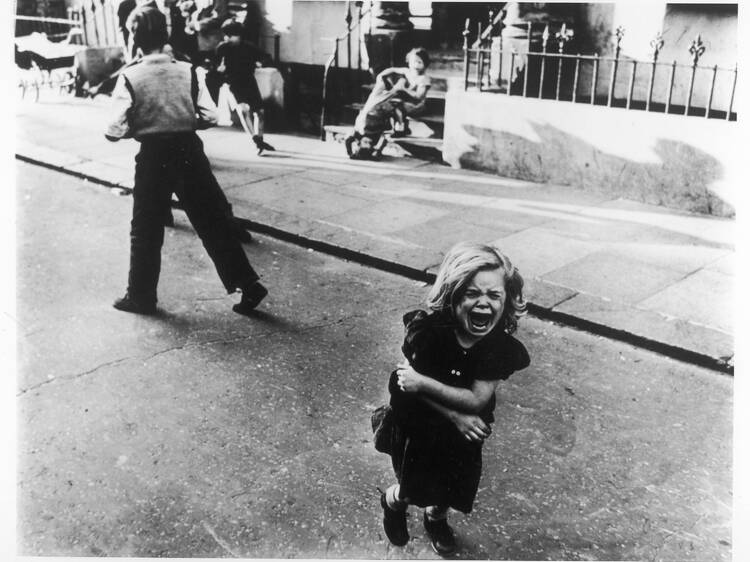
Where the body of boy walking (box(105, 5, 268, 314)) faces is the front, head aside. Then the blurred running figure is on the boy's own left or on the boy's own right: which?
on the boy's own right

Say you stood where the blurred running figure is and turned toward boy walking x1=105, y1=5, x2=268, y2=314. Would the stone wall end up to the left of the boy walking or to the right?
left

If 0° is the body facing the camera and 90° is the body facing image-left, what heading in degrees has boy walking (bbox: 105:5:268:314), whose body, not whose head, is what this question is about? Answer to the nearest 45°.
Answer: approximately 135°

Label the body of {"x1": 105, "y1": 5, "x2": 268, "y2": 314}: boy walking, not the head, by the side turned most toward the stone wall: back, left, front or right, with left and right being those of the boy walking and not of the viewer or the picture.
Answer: right
